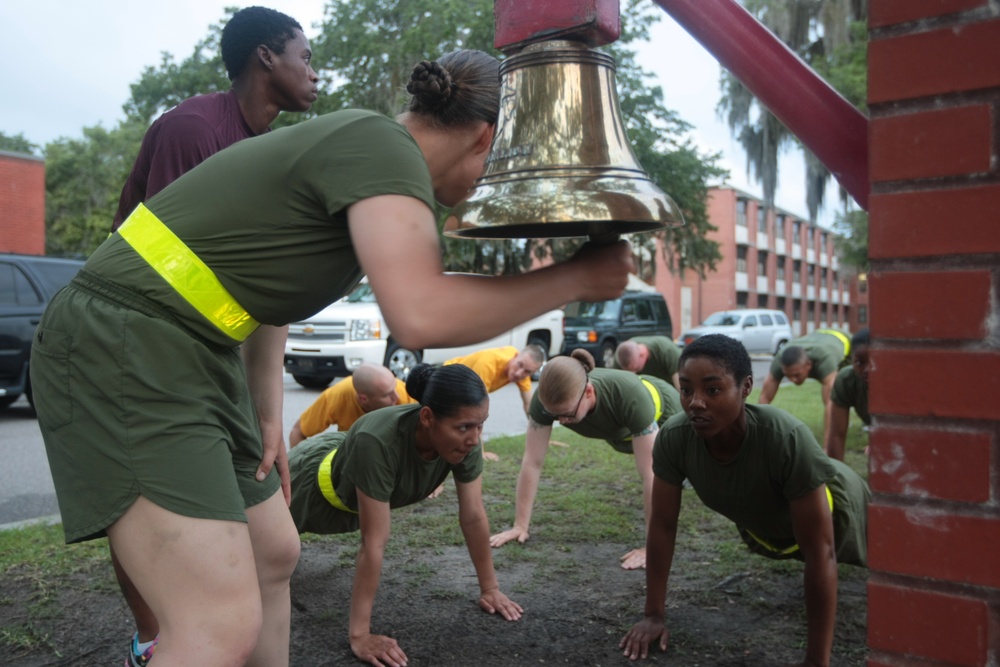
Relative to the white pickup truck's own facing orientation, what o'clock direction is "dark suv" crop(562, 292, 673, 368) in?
The dark suv is roughly at 6 o'clock from the white pickup truck.

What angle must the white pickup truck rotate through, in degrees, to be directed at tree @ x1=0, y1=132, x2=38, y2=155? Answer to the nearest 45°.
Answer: approximately 90° to its right

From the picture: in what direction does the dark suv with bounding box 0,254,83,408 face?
to the viewer's left

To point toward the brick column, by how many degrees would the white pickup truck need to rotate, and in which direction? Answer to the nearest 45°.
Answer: approximately 45° to its left

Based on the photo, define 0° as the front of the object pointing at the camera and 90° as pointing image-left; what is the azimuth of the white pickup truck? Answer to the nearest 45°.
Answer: approximately 45°

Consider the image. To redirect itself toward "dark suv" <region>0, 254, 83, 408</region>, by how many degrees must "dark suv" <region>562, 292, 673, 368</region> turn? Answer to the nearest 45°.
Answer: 0° — it already faces it

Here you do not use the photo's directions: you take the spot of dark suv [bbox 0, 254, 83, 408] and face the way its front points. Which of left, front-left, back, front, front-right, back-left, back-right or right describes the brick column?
left

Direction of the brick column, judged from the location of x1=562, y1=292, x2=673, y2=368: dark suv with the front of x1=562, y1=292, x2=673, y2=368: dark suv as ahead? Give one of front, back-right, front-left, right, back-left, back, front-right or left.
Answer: front-left

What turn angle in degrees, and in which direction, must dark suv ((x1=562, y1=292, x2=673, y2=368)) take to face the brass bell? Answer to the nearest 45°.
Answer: approximately 45° to its left
